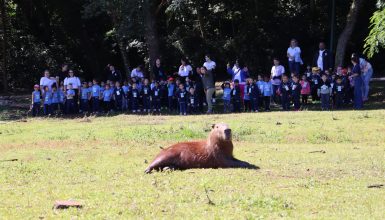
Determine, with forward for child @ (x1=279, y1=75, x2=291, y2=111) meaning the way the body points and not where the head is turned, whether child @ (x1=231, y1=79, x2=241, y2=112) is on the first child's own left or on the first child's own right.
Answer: on the first child's own right

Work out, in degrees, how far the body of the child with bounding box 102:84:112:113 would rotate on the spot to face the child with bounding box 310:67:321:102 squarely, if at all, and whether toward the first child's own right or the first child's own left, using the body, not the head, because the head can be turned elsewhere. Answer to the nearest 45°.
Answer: approximately 90° to the first child's own left

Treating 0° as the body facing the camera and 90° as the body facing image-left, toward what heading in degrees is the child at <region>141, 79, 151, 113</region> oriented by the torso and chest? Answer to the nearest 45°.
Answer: approximately 0°

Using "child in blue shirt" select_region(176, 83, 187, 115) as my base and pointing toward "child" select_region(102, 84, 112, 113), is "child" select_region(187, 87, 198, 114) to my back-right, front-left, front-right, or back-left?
back-right

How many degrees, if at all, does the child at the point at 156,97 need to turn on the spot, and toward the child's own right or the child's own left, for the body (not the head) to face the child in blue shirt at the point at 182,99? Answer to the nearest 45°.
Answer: approximately 45° to the child's own left
